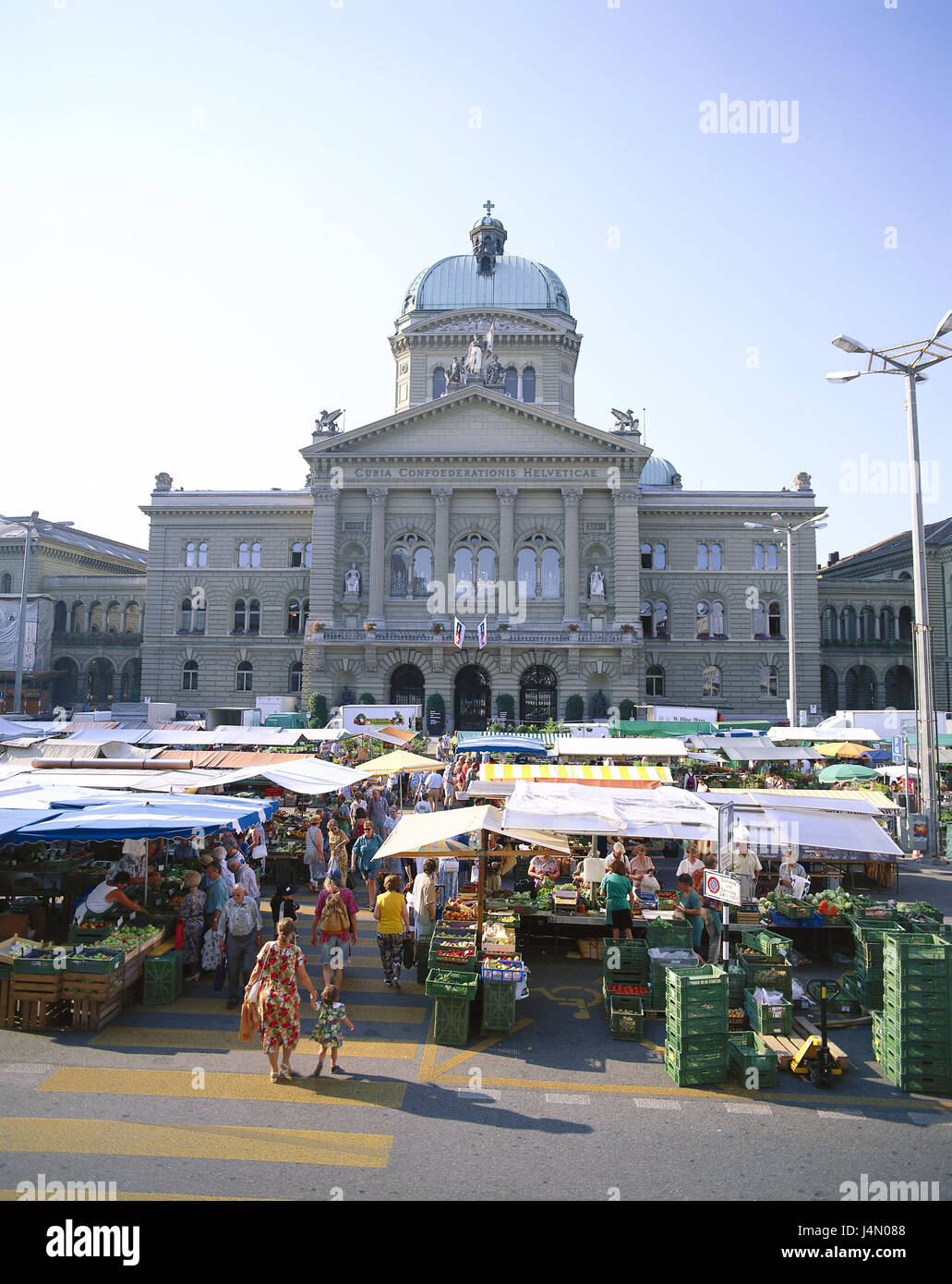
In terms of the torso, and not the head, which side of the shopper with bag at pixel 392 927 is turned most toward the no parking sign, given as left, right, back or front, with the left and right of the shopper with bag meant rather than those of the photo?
right

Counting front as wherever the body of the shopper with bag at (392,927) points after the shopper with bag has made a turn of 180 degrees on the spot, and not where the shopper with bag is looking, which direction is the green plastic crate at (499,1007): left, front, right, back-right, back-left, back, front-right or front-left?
front-left

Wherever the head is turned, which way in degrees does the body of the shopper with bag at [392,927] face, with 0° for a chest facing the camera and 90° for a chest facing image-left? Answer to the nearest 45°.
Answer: approximately 180°

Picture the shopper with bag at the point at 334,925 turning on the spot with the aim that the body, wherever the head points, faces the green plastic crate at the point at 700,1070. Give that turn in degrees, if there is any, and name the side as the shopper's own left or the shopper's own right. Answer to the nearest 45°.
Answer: approximately 135° to the shopper's own right

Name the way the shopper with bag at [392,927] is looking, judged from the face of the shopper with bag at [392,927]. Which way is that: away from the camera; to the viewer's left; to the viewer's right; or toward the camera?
away from the camera

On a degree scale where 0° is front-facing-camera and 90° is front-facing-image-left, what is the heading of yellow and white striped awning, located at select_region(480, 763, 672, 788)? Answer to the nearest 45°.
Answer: approximately 0°

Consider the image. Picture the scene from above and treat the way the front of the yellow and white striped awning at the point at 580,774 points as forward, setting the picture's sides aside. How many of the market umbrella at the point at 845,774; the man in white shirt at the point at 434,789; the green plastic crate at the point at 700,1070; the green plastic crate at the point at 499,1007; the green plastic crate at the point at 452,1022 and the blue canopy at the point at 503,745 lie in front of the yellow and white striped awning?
3

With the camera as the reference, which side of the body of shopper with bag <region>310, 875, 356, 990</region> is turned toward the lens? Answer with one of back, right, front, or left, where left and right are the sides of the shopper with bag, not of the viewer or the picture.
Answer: back

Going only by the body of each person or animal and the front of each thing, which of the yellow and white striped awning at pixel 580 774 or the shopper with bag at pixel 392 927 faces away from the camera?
the shopper with bag

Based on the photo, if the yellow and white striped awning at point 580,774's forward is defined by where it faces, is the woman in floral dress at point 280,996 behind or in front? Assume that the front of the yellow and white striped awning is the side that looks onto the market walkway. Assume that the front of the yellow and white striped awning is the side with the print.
in front

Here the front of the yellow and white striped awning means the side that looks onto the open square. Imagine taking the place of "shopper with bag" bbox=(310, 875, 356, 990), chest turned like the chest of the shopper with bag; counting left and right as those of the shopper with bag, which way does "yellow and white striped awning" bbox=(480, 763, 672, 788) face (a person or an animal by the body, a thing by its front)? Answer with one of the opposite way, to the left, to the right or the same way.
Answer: the opposite way

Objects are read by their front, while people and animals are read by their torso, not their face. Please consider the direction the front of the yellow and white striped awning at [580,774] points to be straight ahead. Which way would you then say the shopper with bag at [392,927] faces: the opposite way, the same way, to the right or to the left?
the opposite way
